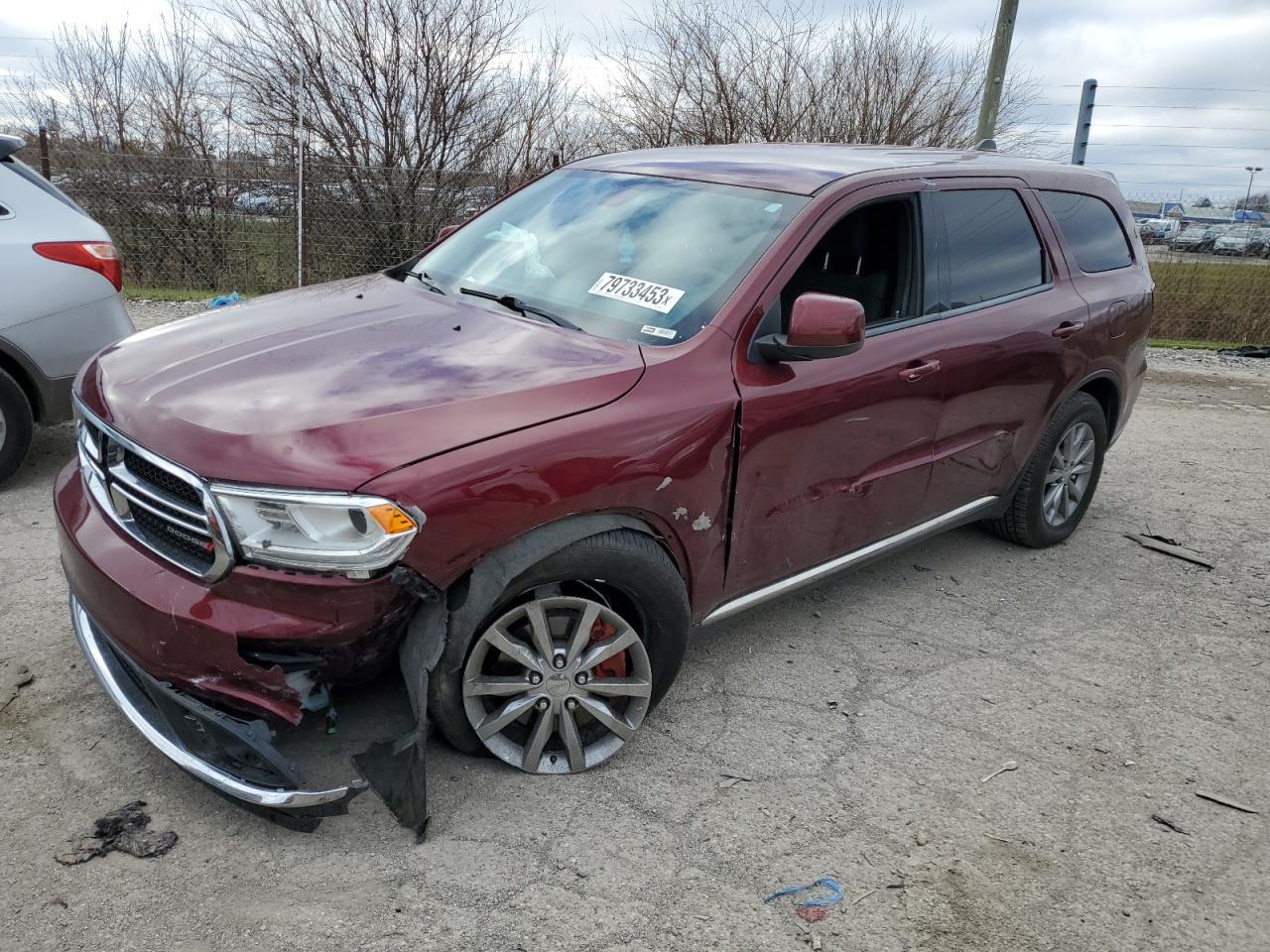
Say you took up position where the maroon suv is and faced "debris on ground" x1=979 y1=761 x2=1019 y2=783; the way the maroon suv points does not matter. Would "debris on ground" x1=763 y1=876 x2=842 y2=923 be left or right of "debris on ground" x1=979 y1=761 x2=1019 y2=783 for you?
right

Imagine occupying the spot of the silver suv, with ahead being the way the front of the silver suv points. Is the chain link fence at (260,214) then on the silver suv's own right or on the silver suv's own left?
on the silver suv's own right

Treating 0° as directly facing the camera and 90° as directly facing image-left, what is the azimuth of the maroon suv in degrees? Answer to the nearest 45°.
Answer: approximately 45°

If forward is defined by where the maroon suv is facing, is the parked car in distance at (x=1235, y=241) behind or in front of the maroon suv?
behind

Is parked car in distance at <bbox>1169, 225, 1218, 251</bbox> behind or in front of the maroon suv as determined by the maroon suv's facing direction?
behind

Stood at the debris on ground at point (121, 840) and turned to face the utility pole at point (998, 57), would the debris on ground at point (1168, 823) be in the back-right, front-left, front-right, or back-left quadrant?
front-right

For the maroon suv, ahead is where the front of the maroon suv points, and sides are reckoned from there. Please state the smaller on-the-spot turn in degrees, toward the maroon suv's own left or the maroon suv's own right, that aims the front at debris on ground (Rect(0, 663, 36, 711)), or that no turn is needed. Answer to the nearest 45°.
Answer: approximately 45° to the maroon suv's own right

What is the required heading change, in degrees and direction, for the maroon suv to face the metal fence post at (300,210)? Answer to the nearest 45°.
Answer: approximately 135° to its right

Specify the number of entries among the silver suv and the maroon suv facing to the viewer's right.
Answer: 0

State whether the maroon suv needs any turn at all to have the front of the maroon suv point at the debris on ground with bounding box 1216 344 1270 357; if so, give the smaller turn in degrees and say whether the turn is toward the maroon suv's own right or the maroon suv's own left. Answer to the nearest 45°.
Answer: approximately 180°
